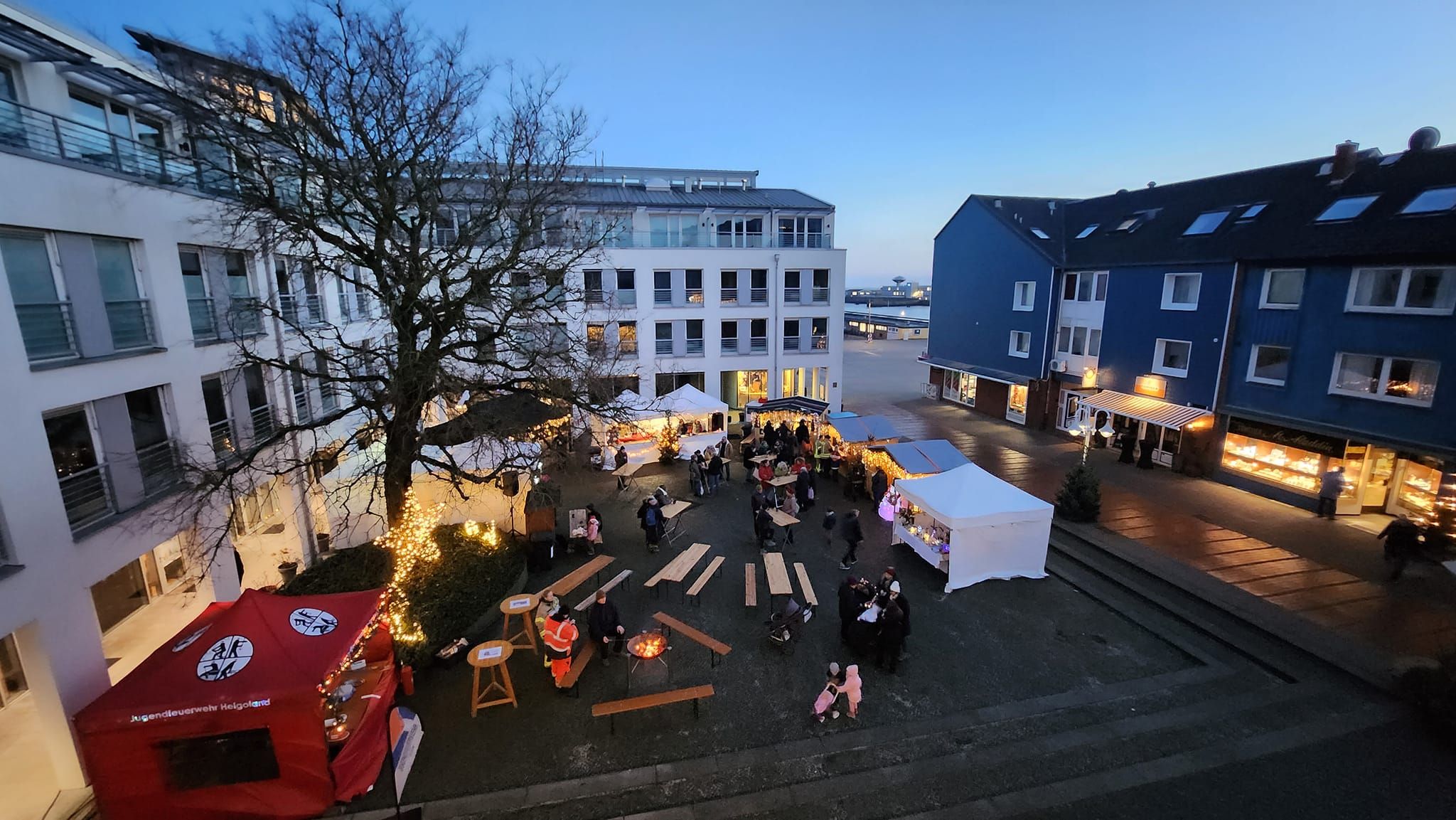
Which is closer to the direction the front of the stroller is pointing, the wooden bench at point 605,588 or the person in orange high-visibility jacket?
the person in orange high-visibility jacket

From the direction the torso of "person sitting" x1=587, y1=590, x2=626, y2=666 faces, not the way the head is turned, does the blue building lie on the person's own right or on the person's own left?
on the person's own left

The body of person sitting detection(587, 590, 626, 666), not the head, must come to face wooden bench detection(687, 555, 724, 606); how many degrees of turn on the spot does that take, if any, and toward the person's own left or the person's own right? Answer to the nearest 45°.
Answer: approximately 90° to the person's own left

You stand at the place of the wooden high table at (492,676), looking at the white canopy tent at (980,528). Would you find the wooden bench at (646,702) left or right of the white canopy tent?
right

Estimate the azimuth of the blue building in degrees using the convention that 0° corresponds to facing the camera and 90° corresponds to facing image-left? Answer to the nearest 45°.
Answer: approximately 45°

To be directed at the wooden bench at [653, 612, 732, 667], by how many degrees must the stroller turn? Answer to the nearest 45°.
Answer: approximately 45° to its right

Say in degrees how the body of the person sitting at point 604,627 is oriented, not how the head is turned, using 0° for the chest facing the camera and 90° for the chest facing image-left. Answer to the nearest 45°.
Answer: approximately 315°

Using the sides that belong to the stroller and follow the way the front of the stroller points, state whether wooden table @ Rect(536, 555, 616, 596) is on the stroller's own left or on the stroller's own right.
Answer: on the stroller's own right

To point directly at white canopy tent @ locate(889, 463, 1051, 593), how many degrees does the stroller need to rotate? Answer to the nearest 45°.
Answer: approximately 180°

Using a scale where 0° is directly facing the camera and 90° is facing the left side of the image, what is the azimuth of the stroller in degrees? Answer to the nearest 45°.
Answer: approximately 45°

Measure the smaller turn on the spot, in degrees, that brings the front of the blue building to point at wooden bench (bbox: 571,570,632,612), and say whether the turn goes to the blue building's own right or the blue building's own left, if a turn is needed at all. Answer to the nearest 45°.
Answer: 0° — it already faces it
